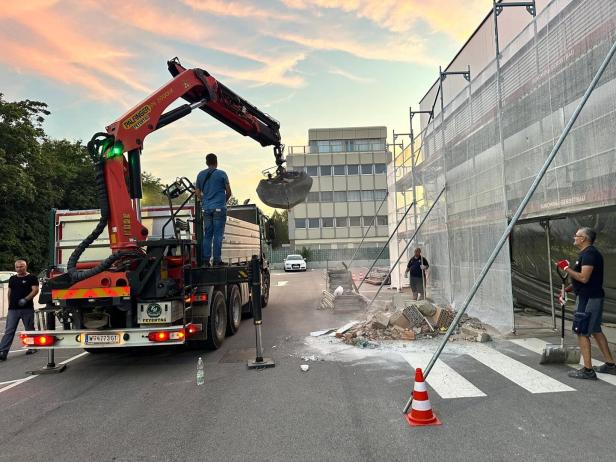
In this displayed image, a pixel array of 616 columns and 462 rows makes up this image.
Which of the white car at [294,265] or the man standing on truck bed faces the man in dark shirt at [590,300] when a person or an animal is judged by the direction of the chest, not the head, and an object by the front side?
the white car

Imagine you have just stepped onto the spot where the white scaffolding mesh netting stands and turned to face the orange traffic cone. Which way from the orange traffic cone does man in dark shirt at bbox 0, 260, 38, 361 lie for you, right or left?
right

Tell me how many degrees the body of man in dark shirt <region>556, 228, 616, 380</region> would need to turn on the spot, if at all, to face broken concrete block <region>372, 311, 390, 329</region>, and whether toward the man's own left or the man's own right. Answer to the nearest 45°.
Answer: approximately 45° to the man's own right

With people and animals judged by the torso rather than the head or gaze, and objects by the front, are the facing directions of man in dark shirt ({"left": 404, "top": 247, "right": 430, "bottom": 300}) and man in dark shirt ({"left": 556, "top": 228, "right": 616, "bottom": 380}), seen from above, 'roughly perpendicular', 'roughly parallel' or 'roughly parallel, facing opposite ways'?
roughly perpendicular

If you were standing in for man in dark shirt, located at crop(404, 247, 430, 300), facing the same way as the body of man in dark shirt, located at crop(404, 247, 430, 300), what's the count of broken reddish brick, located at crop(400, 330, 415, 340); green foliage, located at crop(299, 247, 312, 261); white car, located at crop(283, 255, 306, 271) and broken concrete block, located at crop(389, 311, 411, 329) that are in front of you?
2

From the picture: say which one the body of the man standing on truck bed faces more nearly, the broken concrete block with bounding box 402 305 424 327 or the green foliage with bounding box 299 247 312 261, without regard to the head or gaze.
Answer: the green foliage

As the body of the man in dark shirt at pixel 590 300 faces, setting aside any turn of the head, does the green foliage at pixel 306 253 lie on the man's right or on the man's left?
on the man's right

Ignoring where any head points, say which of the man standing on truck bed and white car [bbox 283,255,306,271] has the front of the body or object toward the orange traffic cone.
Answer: the white car

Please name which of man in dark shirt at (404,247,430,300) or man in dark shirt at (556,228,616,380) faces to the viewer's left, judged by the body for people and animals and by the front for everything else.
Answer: man in dark shirt at (556,228,616,380)

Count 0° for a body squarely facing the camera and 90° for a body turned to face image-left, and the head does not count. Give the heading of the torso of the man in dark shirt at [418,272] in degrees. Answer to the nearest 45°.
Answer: approximately 0°

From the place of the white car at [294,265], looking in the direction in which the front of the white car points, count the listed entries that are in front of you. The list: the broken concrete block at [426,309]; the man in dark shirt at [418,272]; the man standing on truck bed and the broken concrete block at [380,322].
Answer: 4

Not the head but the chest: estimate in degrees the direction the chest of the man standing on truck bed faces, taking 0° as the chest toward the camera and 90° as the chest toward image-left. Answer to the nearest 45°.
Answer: approximately 180°
